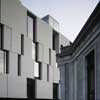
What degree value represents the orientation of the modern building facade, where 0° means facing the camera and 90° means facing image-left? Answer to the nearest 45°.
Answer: approximately 315°

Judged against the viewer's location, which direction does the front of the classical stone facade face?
facing to the left of the viewer

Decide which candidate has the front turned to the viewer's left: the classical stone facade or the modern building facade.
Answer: the classical stone facade

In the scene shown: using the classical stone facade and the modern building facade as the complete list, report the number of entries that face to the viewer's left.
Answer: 1
